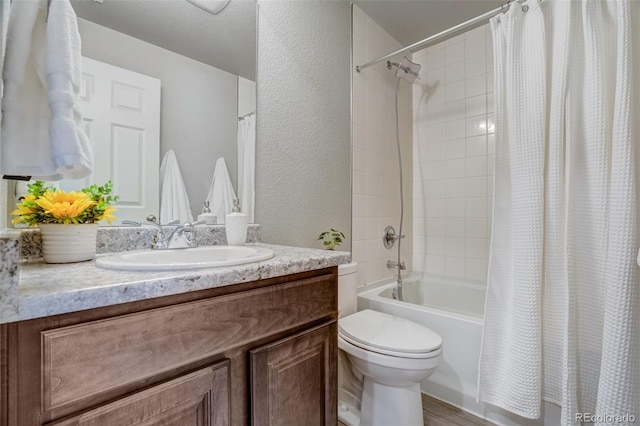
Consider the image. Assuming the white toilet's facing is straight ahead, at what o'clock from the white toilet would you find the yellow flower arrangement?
The yellow flower arrangement is roughly at 3 o'clock from the white toilet.

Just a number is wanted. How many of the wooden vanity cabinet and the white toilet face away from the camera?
0

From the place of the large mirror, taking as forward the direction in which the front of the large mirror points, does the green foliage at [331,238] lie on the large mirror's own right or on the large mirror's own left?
on the large mirror's own left

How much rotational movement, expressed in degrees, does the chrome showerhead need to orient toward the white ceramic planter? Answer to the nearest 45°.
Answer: approximately 90° to its right

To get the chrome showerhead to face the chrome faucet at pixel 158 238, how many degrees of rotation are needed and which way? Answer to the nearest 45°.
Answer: approximately 90° to its right

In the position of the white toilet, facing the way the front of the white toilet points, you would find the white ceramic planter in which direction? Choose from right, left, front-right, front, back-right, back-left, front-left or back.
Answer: right

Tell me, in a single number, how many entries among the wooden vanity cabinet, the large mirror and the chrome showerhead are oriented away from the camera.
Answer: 0

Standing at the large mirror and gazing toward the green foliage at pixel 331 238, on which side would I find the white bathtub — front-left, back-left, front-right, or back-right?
front-right

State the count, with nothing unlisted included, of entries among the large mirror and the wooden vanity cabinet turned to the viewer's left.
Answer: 0

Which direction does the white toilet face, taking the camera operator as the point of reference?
facing the viewer and to the right of the viewer
